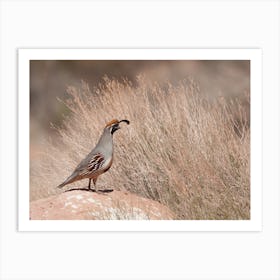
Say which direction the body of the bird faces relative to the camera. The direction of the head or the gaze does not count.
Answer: to the viewer's right
